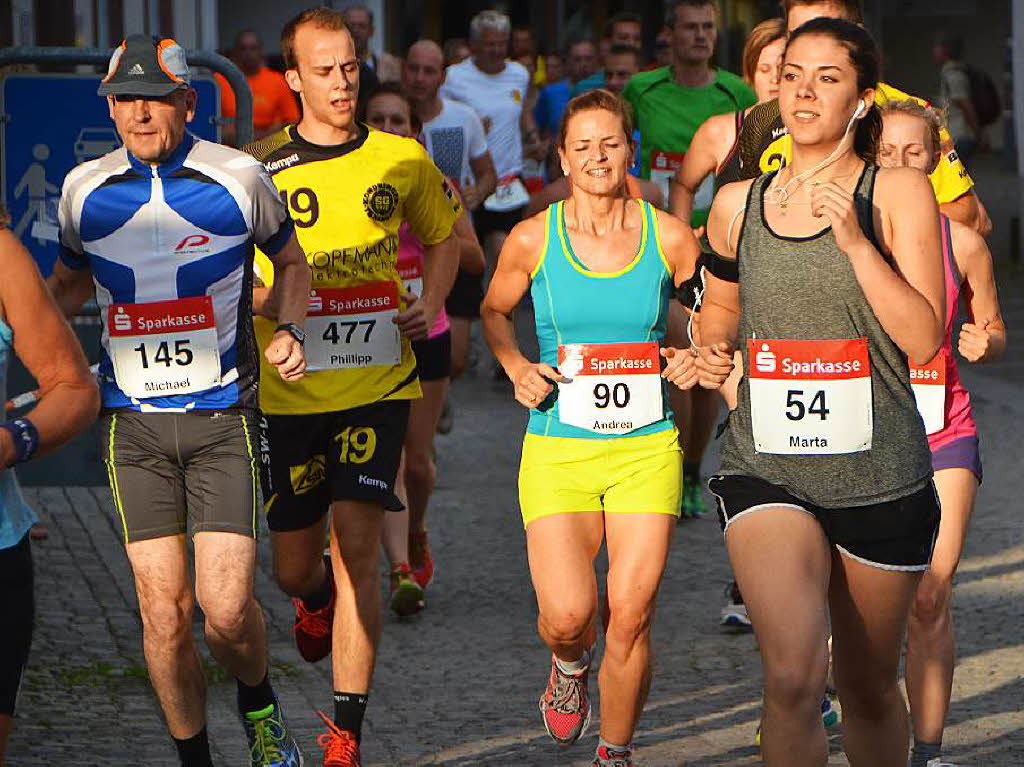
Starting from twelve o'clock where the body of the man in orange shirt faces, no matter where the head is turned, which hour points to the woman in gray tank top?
The woman in gray tank top is roughly at 12 o'clock from the man in orange shirt.

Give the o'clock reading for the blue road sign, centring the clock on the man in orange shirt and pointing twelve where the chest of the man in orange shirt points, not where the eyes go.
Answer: The blue road sign is roughly at 12 o'clock from the man in orange shirt.

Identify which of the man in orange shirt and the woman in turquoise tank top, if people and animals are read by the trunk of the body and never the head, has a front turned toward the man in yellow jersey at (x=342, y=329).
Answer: the man in orange shirt

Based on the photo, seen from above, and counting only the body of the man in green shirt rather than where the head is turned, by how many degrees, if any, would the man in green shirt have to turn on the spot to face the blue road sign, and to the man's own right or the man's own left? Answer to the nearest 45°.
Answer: approximately 45° to the man's own right

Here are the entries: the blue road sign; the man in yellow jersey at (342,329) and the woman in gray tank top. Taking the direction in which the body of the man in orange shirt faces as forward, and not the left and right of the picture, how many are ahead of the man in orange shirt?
3

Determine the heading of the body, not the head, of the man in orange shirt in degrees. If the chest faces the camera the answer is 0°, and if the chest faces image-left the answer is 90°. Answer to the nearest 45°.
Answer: approximately 0°

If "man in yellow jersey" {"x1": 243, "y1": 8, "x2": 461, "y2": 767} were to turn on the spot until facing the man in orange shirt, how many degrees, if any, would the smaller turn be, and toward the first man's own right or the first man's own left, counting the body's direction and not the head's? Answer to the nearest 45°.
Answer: approximately 180°

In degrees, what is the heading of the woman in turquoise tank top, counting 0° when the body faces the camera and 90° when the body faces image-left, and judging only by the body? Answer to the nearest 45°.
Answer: approximately 0°

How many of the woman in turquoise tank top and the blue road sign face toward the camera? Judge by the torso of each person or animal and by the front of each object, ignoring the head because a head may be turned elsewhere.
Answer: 2
